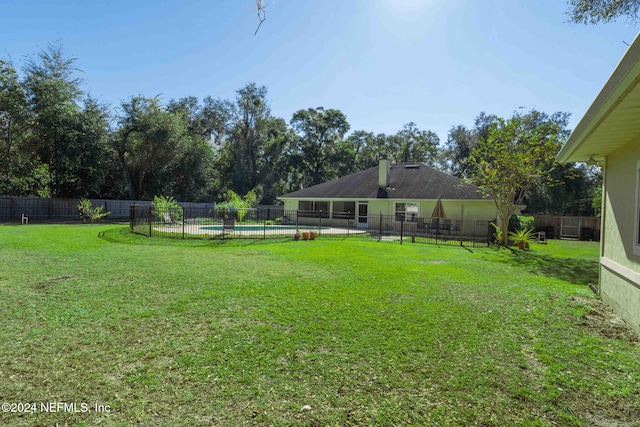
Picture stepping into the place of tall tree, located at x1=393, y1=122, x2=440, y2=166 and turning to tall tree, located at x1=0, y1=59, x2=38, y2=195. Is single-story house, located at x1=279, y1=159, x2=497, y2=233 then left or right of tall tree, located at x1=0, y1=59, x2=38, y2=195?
left

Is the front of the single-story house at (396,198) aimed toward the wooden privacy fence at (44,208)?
no

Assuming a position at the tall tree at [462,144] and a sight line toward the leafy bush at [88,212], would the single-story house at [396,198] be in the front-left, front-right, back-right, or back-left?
front-left
